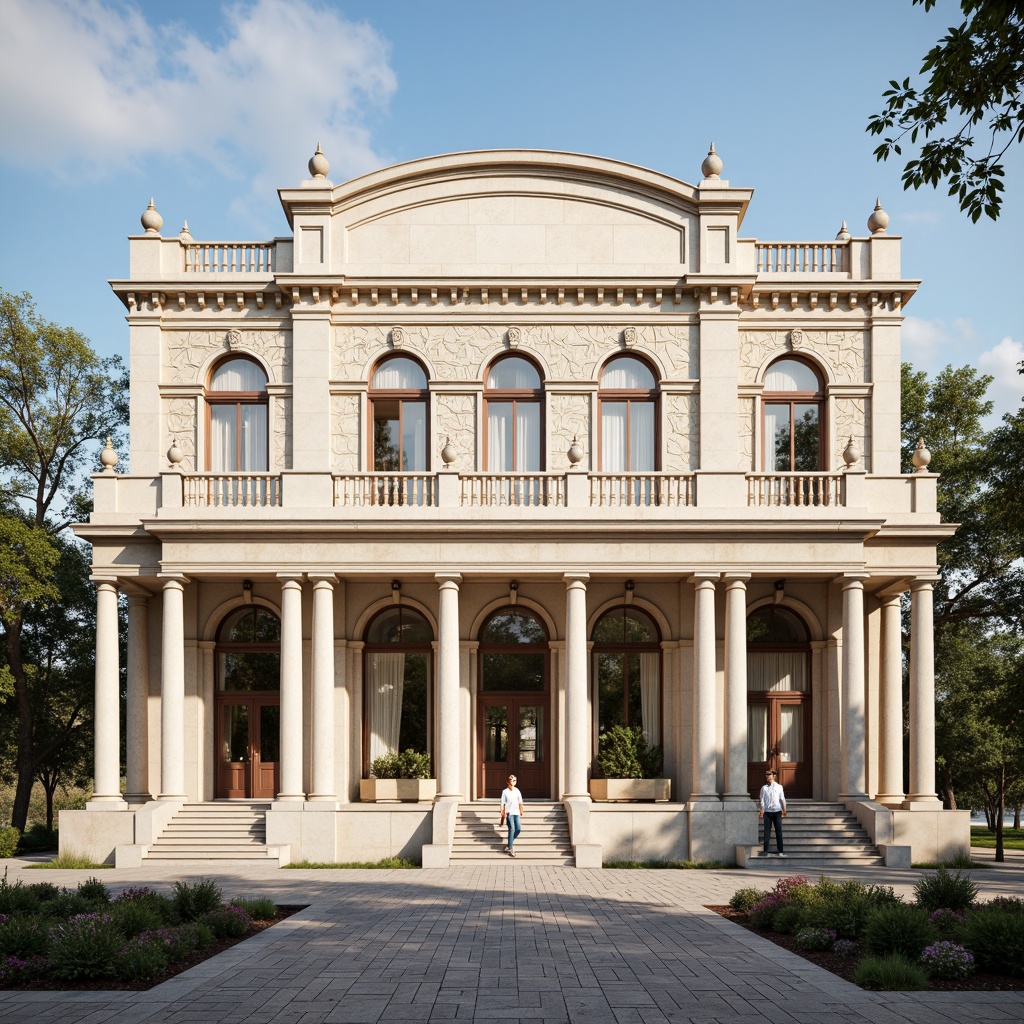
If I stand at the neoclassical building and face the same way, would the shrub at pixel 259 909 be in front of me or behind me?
in front

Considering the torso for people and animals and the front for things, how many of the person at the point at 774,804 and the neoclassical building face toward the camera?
2

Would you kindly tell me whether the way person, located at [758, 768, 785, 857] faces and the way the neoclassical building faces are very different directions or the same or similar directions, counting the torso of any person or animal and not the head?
same or similar directions

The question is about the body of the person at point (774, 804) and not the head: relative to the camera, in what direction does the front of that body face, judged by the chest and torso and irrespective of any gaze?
toward the camera

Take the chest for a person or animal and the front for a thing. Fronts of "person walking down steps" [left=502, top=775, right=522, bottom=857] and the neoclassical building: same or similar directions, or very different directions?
same or similar directions

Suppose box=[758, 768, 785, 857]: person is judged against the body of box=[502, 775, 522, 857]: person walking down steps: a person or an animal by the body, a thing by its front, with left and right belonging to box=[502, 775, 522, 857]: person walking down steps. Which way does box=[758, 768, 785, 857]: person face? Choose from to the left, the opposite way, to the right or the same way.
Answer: the same way

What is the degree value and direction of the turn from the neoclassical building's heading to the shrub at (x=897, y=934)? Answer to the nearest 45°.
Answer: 0° — it already faces it

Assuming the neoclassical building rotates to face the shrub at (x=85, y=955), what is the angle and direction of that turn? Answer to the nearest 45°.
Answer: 0° — it already faces it

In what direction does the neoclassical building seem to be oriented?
toward the camera
